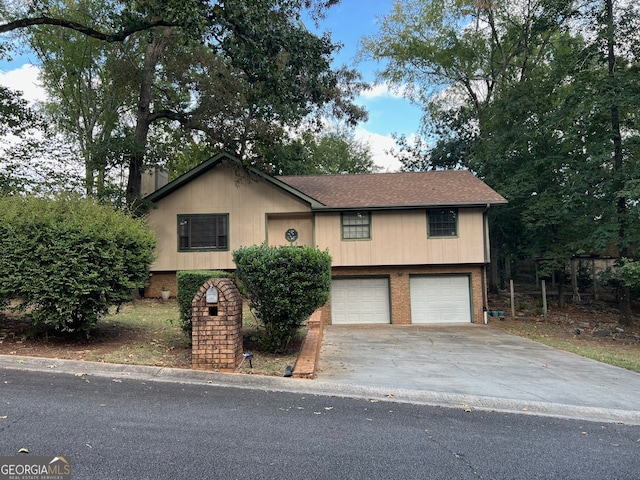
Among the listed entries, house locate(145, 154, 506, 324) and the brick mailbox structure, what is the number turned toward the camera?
2

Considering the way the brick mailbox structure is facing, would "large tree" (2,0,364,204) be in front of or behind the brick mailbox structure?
behind

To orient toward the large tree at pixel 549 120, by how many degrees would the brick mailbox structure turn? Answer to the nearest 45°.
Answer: approximately 135° to its left

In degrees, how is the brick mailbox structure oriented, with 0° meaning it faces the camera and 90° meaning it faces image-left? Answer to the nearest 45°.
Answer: approximately 0°

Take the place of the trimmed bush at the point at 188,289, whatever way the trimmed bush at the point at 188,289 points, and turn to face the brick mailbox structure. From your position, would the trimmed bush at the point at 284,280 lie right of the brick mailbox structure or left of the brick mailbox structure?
left

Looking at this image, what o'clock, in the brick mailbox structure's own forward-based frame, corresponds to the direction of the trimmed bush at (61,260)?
The trimmed bush is roughly at 4 o'clock from the brick mailbox structure.

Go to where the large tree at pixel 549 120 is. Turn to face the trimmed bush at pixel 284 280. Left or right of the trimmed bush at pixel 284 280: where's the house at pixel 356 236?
right
